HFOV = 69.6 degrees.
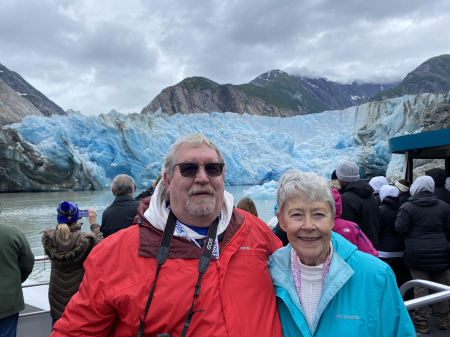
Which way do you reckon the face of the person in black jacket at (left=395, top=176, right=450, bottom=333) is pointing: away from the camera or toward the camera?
away from the camera

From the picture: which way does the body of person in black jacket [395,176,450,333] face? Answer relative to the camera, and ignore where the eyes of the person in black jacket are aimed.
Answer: away from the camera

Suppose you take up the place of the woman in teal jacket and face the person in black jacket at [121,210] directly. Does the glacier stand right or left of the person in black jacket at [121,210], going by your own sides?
right

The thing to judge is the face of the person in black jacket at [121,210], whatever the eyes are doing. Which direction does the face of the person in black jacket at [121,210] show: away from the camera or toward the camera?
away from the camera

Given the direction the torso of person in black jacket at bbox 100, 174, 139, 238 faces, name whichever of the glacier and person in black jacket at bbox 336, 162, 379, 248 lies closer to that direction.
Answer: the glacier

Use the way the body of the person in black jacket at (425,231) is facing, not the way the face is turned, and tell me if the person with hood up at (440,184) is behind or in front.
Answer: in front

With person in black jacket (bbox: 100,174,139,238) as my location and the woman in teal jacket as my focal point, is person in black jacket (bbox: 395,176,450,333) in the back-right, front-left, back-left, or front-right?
front-left

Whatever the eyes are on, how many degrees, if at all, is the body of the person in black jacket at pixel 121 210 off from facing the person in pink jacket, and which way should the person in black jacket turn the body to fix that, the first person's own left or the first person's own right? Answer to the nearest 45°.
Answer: approximately 135° to the first person's own right

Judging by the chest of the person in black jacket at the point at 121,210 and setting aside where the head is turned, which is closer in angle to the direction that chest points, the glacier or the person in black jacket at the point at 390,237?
the glacier

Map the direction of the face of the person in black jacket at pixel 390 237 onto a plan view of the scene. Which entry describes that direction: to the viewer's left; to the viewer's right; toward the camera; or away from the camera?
away from the camera

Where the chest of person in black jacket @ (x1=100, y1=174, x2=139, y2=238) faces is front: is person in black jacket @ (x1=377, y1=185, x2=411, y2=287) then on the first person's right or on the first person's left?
on the first person's right

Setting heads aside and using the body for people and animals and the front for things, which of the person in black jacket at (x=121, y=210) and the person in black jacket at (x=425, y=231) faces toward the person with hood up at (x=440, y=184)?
the person in black jacket at (x=425, y=231)

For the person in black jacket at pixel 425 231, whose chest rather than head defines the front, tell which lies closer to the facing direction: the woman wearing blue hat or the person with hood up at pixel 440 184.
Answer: the person with hood up

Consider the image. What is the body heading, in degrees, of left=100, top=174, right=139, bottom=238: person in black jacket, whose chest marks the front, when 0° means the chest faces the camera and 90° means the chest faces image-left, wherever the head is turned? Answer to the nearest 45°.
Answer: approximately 180°

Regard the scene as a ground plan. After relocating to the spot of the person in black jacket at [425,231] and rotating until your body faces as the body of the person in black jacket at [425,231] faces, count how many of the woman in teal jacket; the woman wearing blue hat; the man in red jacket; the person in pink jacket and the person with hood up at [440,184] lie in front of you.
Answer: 1

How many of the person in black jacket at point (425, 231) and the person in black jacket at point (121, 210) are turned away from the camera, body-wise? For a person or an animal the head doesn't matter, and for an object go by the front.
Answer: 2
